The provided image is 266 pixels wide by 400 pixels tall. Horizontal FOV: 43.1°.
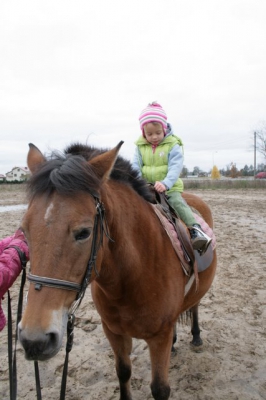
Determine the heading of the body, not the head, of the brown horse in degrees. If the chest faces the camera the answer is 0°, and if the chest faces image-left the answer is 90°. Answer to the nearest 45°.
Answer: approximately 45°
